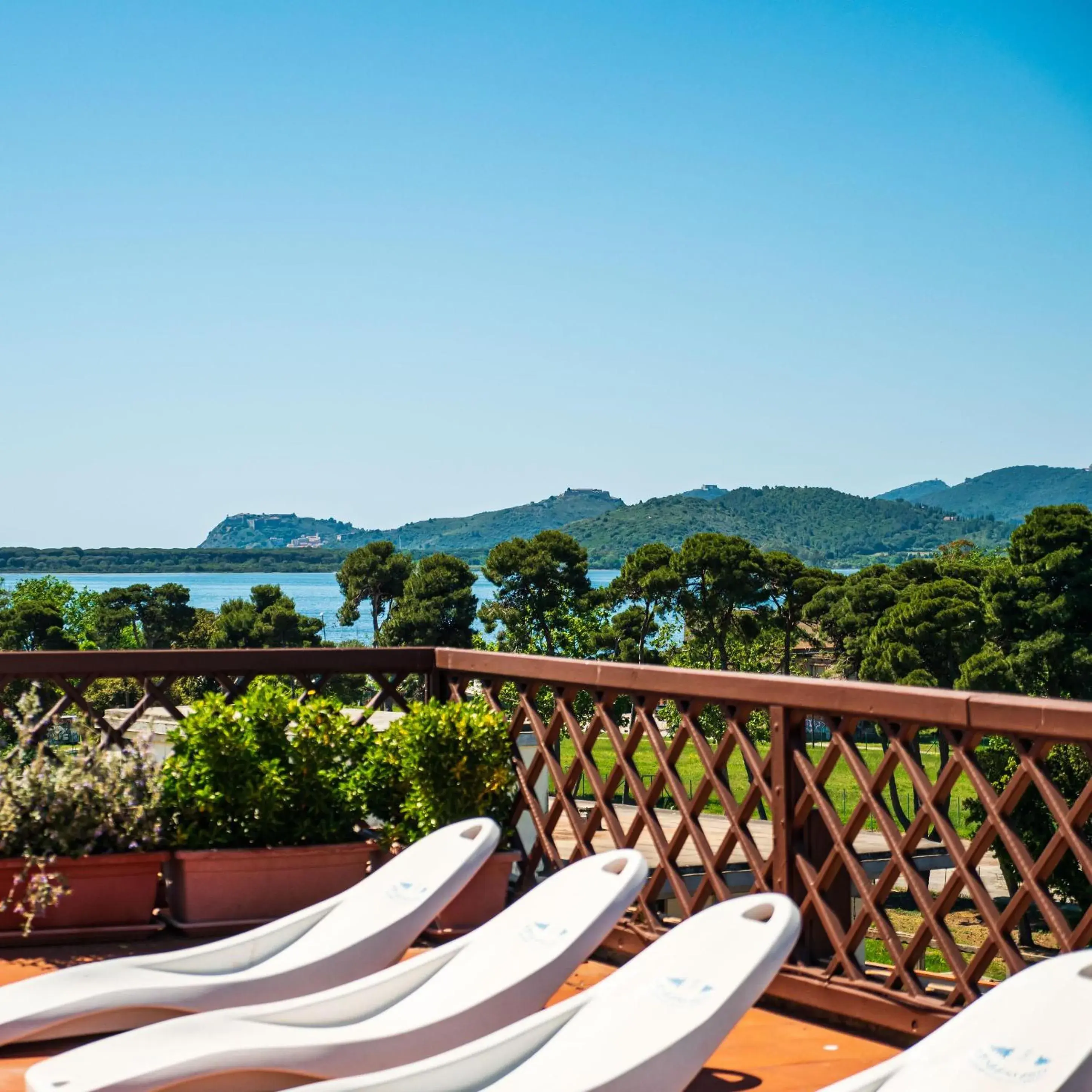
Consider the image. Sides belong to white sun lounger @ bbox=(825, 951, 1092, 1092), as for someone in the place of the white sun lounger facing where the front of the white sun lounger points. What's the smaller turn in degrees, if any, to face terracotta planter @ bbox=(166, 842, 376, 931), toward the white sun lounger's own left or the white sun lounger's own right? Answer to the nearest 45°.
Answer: approximately 90° to the white sun lounger's own right

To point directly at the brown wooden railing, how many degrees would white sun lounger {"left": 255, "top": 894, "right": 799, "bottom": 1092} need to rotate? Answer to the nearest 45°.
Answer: approximately 180°

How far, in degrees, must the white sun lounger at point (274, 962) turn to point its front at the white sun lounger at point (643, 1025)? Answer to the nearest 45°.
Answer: approximately 90° to its left

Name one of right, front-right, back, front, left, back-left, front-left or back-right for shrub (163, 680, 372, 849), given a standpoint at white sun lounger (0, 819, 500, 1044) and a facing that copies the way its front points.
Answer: back-right

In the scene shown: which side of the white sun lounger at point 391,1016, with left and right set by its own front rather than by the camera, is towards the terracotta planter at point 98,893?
right

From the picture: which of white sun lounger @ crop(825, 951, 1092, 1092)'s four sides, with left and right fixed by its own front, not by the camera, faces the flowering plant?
right

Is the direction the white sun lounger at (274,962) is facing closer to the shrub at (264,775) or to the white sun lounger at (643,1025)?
the white sun lounger

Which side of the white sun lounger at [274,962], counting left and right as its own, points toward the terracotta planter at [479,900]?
back
